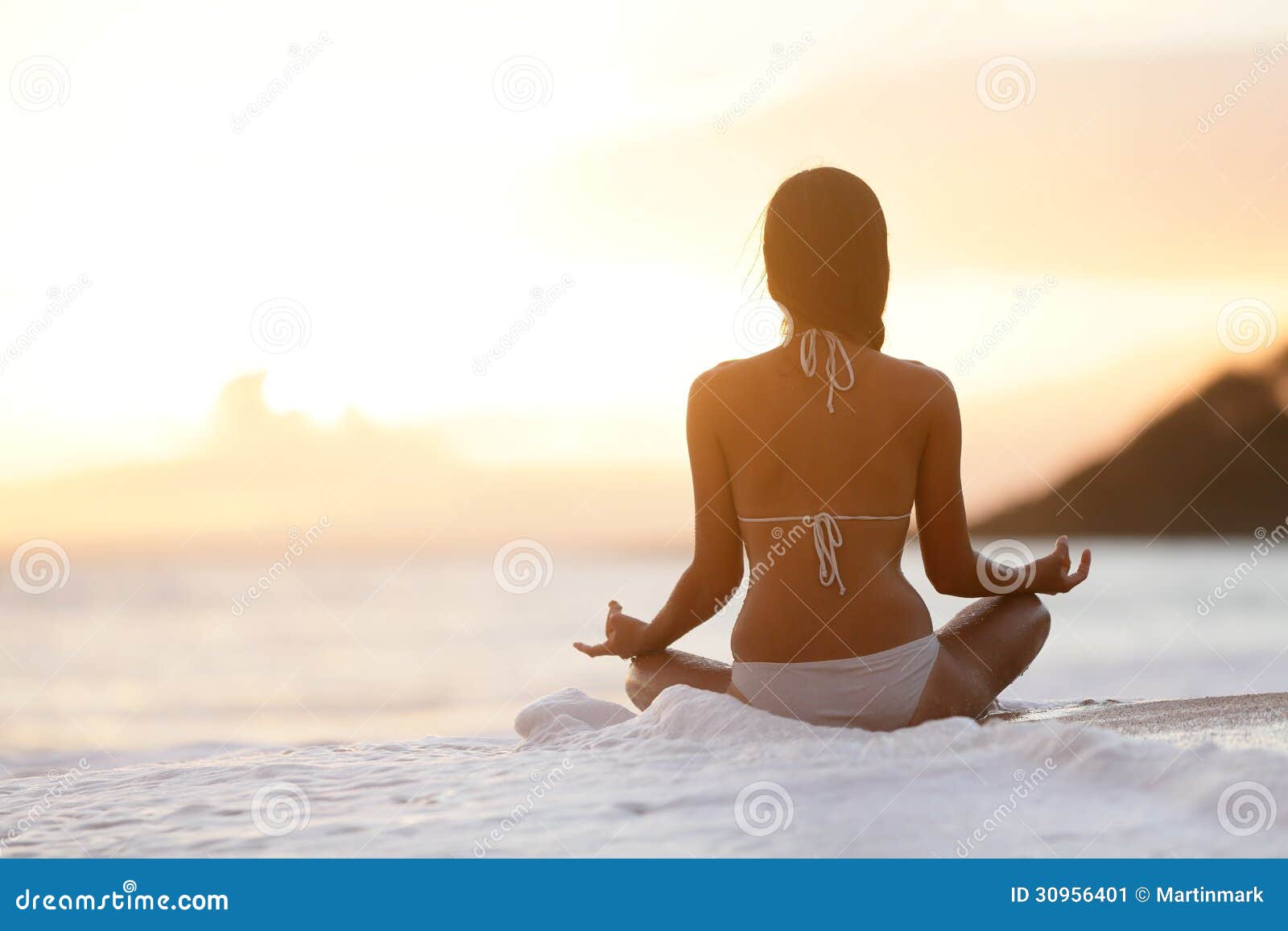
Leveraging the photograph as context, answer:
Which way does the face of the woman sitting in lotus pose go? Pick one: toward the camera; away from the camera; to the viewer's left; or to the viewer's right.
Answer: away from the camera

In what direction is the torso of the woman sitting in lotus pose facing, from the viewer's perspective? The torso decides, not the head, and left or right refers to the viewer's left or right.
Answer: facing away from the viewer
